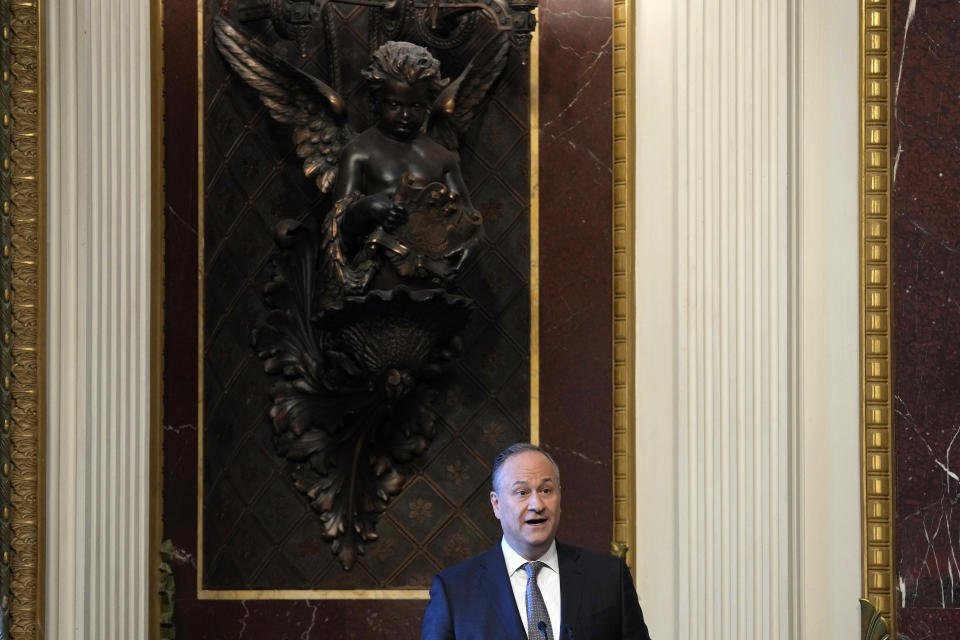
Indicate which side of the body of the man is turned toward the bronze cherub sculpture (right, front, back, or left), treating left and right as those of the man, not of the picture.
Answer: back

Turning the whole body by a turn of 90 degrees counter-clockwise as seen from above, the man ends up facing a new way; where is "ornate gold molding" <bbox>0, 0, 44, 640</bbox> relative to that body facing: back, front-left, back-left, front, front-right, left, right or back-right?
back-left

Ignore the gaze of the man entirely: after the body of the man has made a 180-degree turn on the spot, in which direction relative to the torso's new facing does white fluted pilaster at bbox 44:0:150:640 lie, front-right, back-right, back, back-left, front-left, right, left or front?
front-left

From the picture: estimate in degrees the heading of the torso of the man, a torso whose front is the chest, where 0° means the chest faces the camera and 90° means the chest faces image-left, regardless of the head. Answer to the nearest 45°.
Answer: approximately 0°

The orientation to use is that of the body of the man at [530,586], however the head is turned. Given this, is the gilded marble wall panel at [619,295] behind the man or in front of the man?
behind
